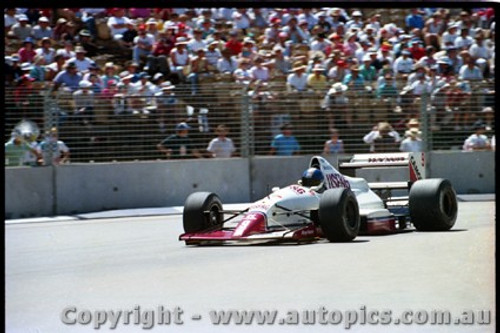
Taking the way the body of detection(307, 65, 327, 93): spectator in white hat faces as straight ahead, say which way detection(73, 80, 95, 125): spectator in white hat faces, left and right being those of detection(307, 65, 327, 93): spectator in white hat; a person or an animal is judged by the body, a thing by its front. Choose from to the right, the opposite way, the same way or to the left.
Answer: the same way

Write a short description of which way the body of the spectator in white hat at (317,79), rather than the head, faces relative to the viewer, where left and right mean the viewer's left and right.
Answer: facing the viewer

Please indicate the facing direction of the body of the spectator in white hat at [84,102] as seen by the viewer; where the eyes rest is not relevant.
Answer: toward the camera

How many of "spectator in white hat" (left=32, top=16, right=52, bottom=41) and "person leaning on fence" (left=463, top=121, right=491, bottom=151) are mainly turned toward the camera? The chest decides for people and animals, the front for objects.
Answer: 2

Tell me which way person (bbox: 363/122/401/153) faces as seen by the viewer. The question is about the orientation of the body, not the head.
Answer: toward the camera

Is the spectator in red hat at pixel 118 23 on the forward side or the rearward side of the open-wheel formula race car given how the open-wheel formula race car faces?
on the forward side

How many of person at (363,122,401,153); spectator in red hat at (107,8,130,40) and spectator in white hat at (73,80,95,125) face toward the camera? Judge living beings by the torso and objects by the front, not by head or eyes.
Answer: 3

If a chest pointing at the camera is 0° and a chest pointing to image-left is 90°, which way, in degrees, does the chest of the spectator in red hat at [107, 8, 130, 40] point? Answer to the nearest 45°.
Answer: approximately 0°

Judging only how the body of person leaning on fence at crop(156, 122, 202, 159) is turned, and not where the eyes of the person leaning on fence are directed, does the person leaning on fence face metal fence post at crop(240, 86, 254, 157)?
no

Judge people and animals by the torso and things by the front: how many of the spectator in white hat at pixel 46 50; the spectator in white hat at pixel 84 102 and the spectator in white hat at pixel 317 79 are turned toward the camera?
3

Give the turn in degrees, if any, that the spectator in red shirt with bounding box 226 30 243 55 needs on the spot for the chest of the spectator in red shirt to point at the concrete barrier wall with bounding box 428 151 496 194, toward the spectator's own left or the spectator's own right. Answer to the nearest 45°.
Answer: approximately 90° to the spectator's own left

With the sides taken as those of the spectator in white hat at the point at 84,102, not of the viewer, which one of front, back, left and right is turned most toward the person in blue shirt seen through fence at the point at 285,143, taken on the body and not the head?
left

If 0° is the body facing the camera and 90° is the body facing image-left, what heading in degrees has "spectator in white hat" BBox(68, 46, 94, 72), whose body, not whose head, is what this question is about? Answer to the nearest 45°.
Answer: approximately 0°

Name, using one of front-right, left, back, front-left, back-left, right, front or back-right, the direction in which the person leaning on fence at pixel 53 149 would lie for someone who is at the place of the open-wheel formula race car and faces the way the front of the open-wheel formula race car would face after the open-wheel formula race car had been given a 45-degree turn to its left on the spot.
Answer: front-right

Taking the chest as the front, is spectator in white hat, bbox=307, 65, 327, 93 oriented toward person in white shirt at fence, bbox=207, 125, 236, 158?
no
